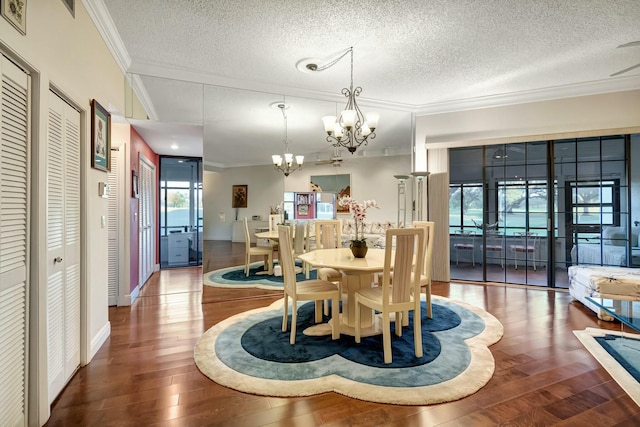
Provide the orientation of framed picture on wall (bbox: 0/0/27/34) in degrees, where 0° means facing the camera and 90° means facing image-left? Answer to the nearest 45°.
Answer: approximately 315°

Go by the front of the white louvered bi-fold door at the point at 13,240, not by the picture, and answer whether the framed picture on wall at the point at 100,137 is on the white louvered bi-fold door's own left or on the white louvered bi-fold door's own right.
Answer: on the white louvered bi-fold door's own left

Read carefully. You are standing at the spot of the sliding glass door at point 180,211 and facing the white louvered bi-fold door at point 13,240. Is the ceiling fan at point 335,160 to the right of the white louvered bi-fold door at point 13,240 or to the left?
left

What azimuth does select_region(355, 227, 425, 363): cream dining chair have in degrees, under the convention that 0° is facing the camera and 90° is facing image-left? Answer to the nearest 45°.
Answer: approximately 135°

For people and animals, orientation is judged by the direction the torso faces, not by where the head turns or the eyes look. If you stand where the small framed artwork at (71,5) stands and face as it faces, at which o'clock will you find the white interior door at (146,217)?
The white interior door is roughly at 8 o'clock from the small framed artwork.

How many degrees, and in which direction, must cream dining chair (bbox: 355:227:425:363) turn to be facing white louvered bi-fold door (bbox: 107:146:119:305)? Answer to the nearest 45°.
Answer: approximately 45° to its left

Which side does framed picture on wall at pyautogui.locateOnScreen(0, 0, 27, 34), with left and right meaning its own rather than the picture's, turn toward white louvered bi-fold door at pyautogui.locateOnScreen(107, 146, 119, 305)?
left

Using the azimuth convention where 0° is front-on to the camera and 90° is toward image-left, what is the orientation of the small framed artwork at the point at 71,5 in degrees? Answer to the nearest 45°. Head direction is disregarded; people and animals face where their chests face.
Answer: approximately 315°

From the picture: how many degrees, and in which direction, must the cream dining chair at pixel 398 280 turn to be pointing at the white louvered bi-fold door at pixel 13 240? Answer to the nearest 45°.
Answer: approximately 90° to its left
